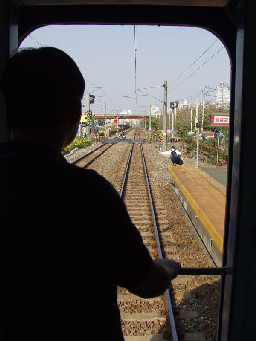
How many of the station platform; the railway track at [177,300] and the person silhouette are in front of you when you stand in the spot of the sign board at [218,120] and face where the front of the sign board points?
3

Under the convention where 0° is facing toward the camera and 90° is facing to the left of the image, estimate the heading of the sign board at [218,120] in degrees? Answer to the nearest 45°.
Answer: approximately 0°

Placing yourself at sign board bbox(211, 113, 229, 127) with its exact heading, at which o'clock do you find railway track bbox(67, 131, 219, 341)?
The railway track is roughly at 12 o'clock from the sign board.

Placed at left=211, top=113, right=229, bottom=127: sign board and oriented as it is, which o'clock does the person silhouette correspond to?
The person silhouette is roughly at 12 o'clock from the sign board.

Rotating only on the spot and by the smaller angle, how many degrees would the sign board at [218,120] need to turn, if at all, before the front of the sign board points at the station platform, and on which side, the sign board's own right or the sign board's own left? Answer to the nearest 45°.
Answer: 0° — it already faces it
